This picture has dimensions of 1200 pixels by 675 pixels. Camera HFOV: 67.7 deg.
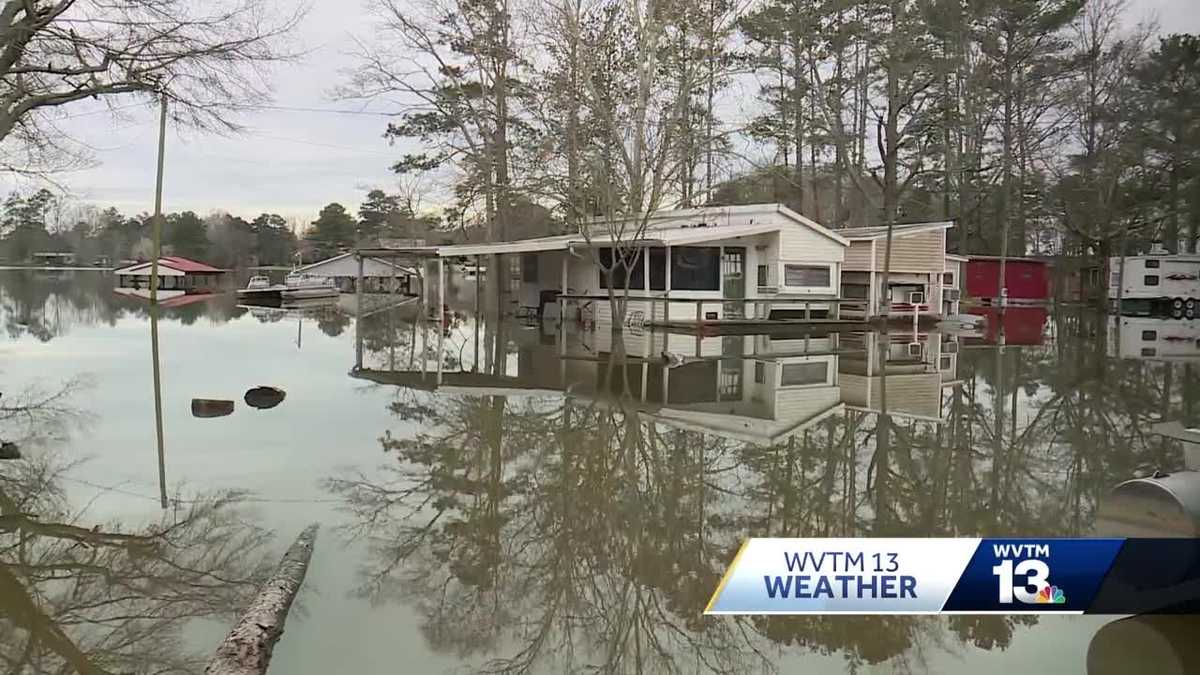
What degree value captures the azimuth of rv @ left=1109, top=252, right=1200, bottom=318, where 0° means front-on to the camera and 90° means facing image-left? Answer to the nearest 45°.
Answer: approximately 90°

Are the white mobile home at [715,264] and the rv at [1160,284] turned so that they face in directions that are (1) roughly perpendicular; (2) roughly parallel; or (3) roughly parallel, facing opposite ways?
roughly perpendicular

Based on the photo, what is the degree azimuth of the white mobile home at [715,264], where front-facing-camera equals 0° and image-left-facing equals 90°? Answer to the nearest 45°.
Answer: approximately 45°

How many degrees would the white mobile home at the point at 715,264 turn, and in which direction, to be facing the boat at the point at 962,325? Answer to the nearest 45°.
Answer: approximately 135° to its left

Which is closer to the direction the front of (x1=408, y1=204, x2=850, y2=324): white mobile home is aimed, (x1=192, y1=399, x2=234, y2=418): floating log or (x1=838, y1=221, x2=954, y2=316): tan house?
the floating log
